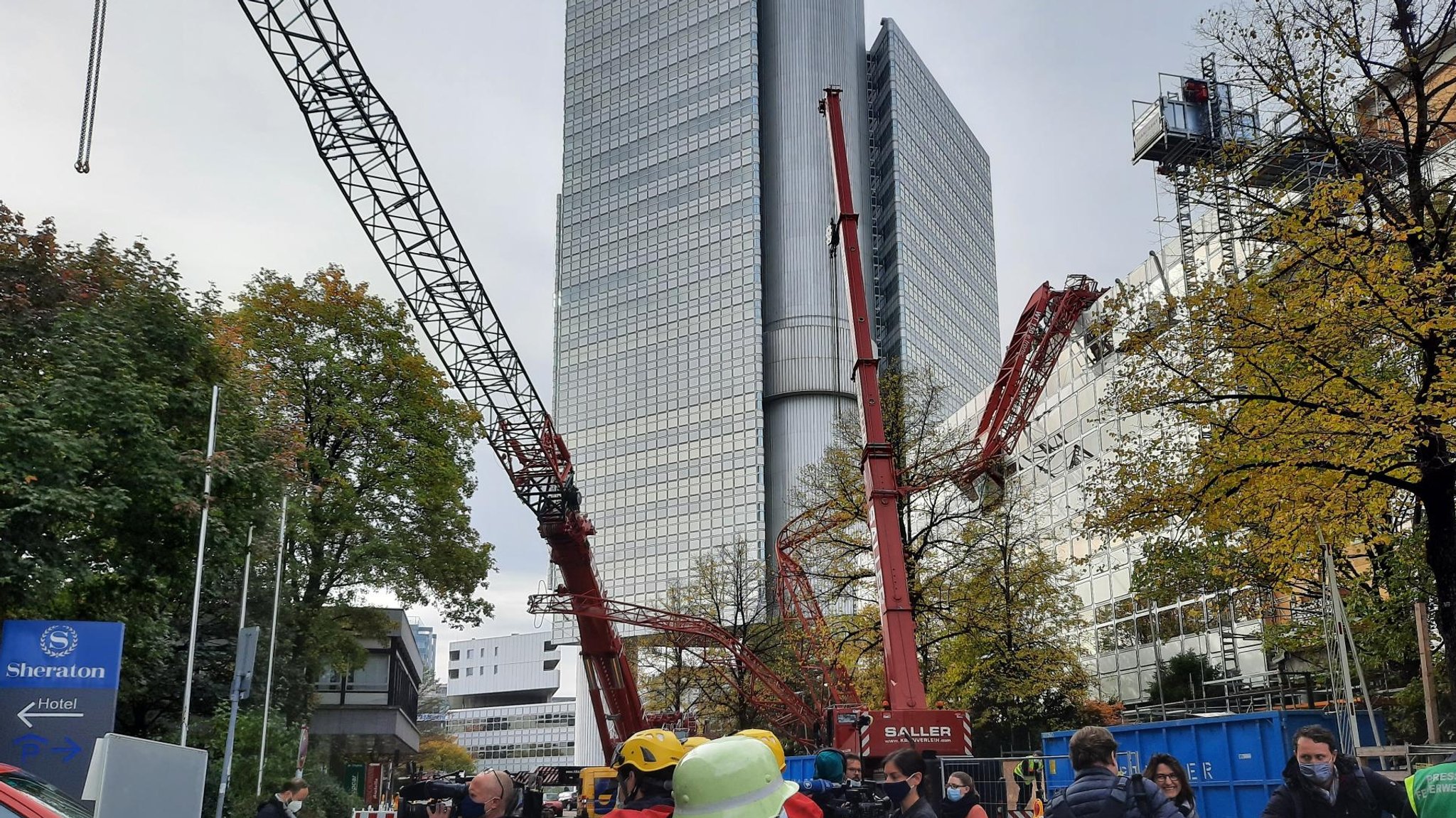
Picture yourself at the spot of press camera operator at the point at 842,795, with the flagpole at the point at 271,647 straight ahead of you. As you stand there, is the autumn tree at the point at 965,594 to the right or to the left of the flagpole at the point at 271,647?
right

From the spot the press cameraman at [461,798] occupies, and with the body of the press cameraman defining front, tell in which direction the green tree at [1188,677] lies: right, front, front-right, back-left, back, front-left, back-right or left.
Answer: back-right

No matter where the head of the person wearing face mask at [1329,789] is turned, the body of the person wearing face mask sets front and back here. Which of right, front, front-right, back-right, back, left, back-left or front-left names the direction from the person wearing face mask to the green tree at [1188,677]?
back

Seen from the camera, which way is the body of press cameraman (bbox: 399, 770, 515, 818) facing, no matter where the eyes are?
to the viewer's left

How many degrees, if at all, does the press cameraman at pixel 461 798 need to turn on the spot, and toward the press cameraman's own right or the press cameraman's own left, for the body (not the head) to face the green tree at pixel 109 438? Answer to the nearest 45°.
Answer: approximately 45° to the press cameraman's own right

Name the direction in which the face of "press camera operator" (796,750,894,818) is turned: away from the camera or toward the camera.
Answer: away from the camera

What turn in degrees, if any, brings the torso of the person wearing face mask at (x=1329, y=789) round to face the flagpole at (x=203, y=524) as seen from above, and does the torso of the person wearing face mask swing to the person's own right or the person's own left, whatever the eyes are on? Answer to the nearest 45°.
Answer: approximately 90° to the person's own right

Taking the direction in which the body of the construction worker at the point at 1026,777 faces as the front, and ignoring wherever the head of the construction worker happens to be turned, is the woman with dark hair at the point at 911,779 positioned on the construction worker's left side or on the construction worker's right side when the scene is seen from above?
on the construction worker's right side

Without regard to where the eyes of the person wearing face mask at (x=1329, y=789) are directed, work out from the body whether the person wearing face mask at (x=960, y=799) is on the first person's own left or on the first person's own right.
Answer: on the first person's own right

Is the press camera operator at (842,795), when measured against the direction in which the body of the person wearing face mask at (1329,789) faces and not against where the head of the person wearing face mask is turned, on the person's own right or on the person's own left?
on the person's own right

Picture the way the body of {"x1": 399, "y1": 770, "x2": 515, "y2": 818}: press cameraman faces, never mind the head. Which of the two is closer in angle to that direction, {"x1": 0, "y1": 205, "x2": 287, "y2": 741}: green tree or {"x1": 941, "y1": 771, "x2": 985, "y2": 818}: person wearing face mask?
the green tree
